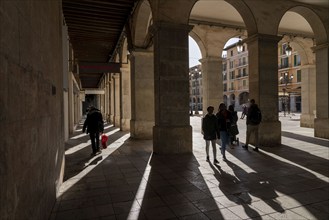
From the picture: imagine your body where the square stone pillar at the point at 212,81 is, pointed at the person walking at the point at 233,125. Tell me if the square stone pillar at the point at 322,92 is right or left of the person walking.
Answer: left
